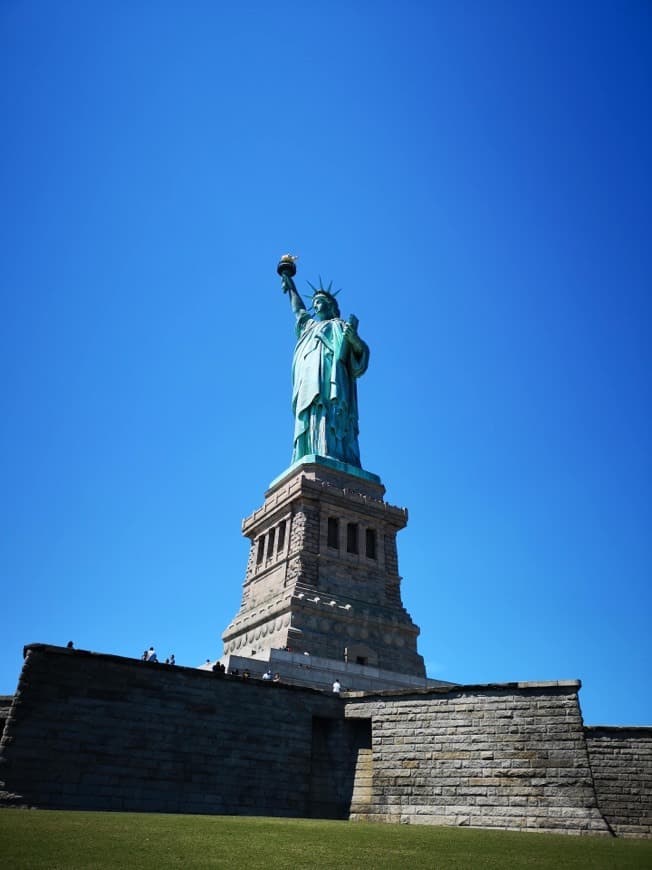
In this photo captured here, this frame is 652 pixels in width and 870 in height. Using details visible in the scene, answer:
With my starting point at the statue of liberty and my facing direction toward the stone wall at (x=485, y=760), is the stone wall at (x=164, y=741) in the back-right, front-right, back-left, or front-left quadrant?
front-right

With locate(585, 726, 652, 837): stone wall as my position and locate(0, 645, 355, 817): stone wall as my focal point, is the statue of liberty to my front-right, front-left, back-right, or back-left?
front-right

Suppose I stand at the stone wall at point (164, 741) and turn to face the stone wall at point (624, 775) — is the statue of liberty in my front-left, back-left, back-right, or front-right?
front-left
